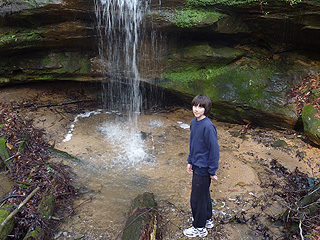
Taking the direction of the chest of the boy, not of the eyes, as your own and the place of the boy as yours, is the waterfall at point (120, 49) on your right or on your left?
on your right

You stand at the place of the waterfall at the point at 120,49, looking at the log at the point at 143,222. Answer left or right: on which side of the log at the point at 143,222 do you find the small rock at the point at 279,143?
left

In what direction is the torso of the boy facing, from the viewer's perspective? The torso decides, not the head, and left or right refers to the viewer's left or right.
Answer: facing the viewer and to the left of the viewer

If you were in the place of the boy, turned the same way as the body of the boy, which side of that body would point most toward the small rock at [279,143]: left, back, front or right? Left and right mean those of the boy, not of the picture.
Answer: back

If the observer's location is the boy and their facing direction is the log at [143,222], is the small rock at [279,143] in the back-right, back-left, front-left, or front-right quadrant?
back-right

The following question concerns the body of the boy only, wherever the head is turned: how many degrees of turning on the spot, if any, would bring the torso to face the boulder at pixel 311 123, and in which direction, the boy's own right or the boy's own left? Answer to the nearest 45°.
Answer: approximately 180°

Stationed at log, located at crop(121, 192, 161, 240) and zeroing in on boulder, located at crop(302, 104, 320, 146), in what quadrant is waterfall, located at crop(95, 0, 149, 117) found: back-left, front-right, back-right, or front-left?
front-left
